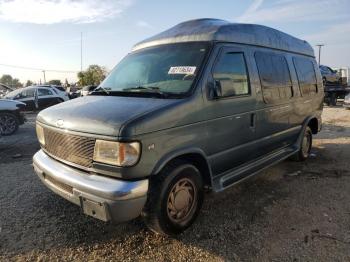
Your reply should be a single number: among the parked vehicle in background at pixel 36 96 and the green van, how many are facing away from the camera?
0

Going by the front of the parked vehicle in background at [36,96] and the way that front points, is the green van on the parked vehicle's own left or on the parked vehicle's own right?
on the parked vehicle's own left

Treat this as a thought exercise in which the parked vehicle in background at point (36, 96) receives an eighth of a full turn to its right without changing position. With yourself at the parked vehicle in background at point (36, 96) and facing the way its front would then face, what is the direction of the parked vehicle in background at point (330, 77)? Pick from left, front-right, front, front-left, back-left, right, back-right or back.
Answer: back-right

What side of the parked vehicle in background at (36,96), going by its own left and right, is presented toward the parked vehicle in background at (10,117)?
left

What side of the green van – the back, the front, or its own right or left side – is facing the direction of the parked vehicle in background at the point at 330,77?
back

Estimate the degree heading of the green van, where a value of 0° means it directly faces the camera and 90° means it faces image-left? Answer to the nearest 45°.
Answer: approximately 45°

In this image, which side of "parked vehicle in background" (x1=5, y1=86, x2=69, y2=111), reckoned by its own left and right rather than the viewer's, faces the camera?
left
